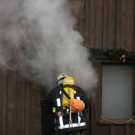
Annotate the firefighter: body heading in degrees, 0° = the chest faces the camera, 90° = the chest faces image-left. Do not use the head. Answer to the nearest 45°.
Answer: approximately 180°
